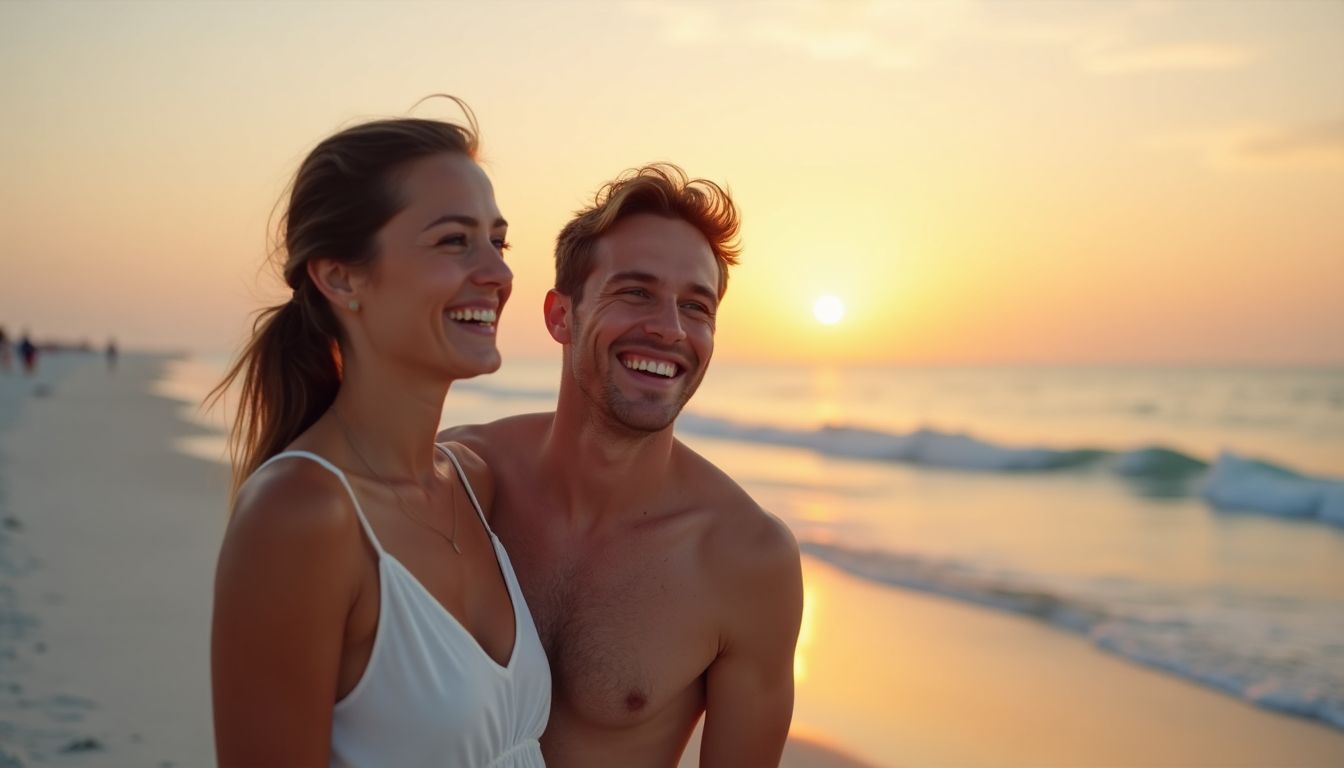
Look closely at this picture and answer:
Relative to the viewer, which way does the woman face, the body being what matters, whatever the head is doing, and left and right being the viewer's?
facing the viewer and to the right of the viewer

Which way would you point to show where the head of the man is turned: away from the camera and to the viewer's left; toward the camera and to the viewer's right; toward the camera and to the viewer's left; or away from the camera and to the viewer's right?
toward the camera and to the viewer's right

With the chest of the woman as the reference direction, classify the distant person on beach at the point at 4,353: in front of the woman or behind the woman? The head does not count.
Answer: behind

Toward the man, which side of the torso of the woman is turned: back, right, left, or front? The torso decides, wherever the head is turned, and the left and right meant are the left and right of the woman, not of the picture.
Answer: left
